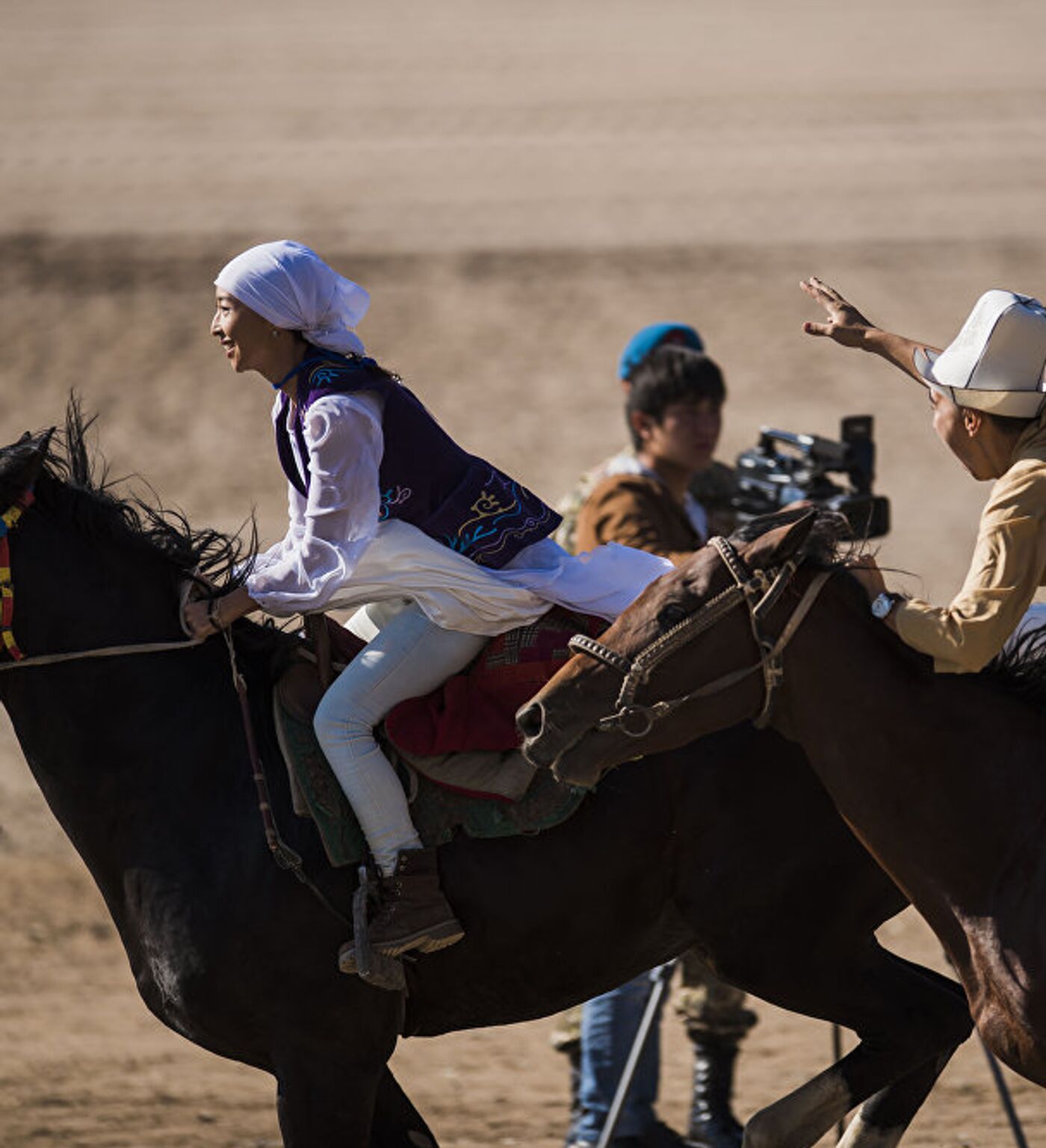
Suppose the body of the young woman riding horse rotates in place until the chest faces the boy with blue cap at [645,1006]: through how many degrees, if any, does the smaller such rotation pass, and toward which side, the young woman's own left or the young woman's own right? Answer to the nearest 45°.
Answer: approximately 90° to the young woman's own right

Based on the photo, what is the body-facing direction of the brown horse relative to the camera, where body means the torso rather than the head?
to the viewer's left

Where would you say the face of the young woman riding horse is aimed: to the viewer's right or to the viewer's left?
to the viewer's left

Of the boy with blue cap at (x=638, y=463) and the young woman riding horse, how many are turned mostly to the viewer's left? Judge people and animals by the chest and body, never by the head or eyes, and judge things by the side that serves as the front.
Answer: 1

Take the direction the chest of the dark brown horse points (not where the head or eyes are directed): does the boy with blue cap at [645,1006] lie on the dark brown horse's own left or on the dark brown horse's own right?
on the dark brown horse's own right

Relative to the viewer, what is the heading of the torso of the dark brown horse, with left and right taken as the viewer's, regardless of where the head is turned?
facing to the left of the viewer

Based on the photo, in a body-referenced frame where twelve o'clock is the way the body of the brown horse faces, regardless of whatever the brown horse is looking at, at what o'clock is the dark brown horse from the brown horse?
The dark brown horse is roughly at 1 o'clock from the brown horse.

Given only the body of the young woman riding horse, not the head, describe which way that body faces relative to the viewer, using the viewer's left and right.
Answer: facing to the left of the viewer
